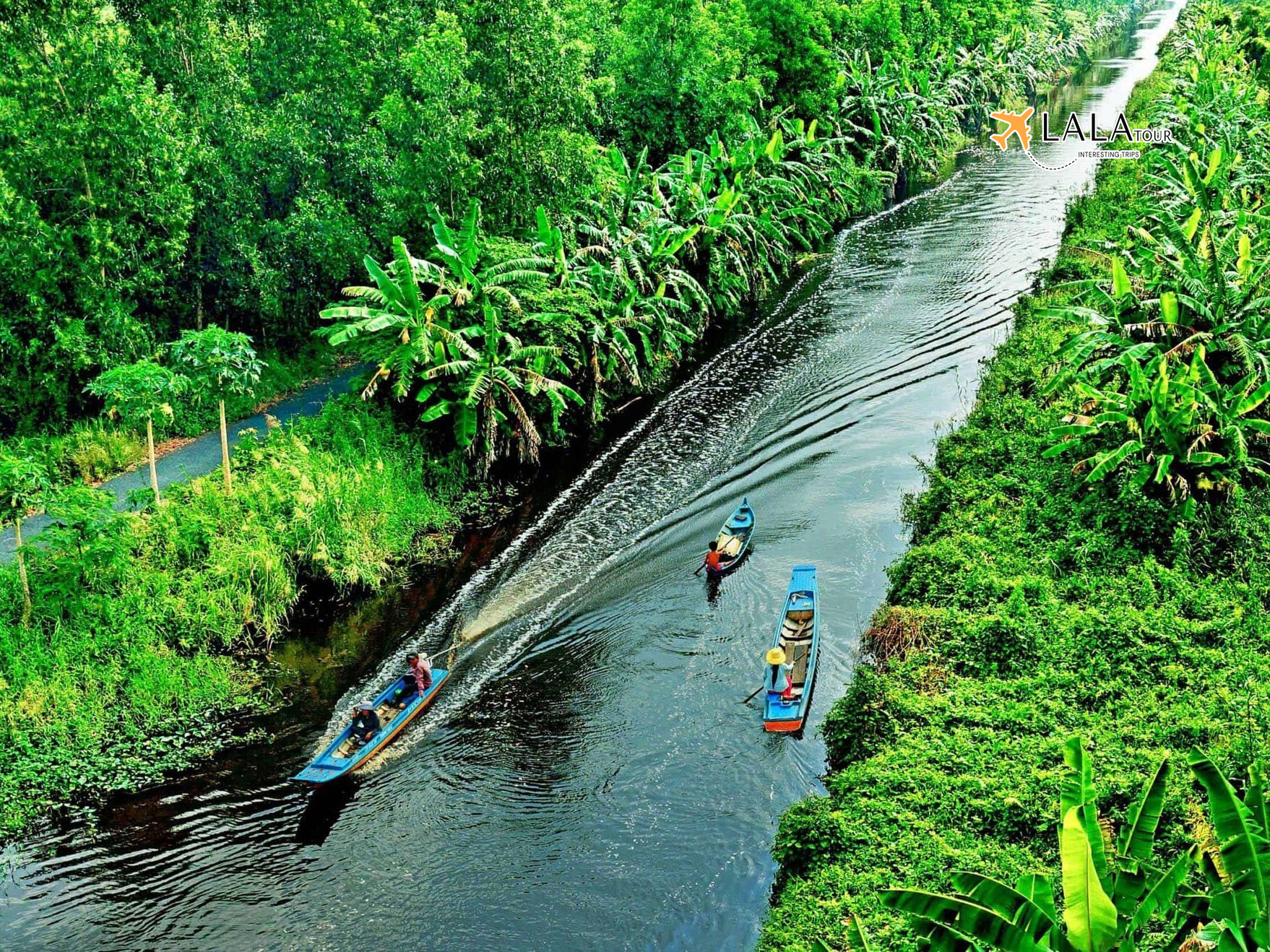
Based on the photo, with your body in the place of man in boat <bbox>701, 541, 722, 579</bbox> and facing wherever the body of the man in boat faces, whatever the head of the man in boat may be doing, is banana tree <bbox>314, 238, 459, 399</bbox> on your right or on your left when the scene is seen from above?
on your left

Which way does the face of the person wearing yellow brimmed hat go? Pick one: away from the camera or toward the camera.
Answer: away from the camera

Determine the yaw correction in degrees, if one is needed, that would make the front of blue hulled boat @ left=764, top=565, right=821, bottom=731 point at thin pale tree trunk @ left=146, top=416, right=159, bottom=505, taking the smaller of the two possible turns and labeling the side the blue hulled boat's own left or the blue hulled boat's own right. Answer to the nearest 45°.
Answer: approximately 90° to the blue hulled boat's own left

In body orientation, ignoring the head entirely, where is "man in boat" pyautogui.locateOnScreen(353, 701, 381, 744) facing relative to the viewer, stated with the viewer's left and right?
facing the viewer and to the left of the viewer

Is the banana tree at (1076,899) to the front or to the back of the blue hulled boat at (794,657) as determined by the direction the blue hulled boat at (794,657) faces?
to the back

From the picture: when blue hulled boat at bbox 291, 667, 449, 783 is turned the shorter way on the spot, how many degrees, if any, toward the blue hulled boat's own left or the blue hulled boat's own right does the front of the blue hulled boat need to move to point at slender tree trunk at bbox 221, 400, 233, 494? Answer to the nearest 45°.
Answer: approximately 135° to the blue hulled boat's own right

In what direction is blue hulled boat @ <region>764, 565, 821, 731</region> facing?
away from the camera

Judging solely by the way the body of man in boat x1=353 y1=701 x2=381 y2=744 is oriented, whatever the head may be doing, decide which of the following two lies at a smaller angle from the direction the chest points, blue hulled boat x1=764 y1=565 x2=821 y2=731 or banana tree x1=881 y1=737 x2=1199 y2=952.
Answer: the banana tree

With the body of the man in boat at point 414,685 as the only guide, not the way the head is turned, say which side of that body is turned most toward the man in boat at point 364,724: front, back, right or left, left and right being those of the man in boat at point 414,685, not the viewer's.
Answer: front

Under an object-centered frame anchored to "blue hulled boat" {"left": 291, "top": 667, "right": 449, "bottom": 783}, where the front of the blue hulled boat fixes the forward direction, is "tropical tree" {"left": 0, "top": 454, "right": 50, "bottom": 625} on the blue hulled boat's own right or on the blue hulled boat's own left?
on the blue hulled boat's own right

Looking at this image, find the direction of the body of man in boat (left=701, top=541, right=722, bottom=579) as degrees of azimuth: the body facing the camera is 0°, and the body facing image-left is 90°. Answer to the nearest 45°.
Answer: approximately 180°

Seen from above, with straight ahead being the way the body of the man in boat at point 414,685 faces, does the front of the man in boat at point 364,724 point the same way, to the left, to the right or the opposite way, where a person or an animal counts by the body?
the same way

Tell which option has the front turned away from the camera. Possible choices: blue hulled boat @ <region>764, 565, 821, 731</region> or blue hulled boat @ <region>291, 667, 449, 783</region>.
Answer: blue hulled boat @ <region>764, 565, 821, 731</region>

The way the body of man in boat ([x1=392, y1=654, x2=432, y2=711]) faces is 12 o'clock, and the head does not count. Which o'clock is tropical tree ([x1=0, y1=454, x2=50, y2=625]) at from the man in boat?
The tropical tree is roughly at 2 o'clock from the man in boat.

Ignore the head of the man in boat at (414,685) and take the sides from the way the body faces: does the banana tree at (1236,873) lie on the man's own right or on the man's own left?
on the man's own left

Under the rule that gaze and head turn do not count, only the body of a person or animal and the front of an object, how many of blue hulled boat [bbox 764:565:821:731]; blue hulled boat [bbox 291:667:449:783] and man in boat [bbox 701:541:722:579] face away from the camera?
2

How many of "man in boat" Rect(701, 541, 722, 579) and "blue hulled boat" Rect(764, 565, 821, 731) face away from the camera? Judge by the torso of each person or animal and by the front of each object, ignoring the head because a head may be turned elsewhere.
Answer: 2
